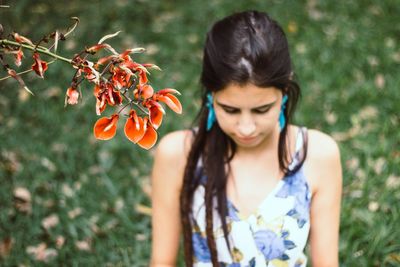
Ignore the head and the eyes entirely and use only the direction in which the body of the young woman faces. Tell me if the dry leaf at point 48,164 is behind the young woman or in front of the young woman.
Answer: behind

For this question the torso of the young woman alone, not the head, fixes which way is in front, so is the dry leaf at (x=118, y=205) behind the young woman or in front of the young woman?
behind

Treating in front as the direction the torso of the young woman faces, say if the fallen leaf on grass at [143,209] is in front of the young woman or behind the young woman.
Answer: behind

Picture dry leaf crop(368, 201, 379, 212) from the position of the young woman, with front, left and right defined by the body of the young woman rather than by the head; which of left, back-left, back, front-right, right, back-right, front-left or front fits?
back-left

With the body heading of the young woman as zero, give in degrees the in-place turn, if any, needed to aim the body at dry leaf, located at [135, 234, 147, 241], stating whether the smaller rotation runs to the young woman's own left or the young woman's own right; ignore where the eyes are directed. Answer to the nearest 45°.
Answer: approximately 135° to the young woman's own right

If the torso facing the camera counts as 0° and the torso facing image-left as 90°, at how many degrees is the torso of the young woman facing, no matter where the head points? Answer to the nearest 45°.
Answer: approximately 0°

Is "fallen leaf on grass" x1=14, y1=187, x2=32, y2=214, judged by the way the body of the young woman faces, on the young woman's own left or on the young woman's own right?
on the young woman's own right

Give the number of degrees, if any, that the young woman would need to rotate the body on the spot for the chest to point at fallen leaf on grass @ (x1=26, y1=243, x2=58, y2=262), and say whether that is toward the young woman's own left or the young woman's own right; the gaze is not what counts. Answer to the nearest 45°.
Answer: approximately 135° to the young woman's own right

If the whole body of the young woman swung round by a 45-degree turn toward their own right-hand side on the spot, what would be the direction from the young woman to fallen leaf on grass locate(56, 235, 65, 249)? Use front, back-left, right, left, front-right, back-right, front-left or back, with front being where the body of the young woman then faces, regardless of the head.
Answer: right

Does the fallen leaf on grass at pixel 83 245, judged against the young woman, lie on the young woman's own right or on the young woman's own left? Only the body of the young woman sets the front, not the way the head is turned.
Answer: on the young woman's own right

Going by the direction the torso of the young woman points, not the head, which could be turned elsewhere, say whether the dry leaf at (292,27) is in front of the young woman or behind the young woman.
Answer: behind
